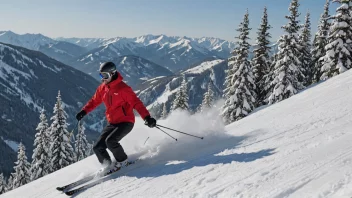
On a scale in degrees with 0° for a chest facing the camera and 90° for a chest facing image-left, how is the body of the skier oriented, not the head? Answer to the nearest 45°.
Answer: approximately 45°

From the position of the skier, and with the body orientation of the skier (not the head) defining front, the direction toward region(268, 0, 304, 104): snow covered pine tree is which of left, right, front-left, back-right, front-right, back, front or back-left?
back

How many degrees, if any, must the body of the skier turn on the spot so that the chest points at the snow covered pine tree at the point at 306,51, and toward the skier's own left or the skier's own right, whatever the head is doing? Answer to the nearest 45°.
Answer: approximately 180°

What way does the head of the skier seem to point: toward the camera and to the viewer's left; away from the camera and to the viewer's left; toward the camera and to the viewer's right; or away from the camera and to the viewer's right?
toward the camera and to the viewer's left

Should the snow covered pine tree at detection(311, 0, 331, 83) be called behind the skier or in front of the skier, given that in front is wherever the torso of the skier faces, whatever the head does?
behind

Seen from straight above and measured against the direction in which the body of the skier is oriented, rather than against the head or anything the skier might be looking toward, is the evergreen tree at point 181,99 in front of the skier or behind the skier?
behind

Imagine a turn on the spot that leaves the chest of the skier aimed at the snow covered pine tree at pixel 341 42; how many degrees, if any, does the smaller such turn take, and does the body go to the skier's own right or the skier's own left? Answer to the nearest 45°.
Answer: approximately 180°

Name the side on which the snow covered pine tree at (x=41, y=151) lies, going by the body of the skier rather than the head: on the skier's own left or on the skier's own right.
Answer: on the skier's own right

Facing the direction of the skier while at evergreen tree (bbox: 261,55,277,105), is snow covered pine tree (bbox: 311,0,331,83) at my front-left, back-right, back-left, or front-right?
back-left

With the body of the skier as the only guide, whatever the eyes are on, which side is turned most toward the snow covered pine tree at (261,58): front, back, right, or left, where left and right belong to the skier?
back
